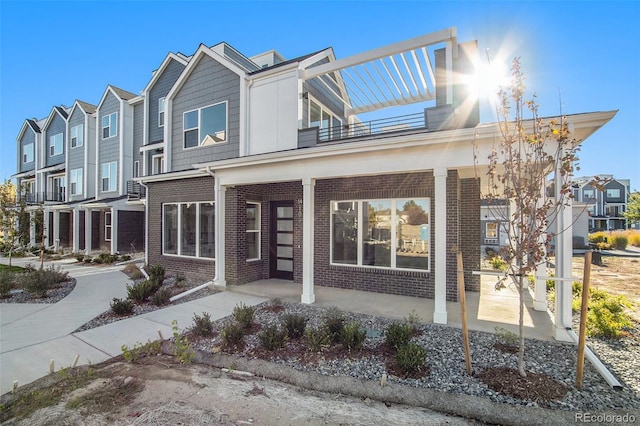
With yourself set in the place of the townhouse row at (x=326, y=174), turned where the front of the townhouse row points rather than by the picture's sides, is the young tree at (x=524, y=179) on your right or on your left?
on your left

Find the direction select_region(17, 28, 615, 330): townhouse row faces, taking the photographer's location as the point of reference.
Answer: facing the viewer and to the left of the viewer

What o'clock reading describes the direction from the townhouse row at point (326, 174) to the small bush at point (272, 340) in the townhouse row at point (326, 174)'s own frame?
The small bush is roughly at 11 o'clock from the townhouse row.

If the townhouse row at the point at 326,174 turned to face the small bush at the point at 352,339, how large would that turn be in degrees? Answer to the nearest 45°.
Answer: approximately 45° to its left

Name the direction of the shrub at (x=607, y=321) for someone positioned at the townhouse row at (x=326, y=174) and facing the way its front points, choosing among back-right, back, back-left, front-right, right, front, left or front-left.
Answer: left

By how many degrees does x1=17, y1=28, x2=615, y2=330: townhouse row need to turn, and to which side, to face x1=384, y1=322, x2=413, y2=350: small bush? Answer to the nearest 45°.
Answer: approximately 45° to its left

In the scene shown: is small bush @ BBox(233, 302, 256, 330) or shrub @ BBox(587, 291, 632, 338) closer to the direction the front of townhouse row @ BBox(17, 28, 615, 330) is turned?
the small bush

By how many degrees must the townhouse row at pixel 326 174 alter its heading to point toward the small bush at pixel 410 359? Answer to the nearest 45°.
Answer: approximately 45° to its left
